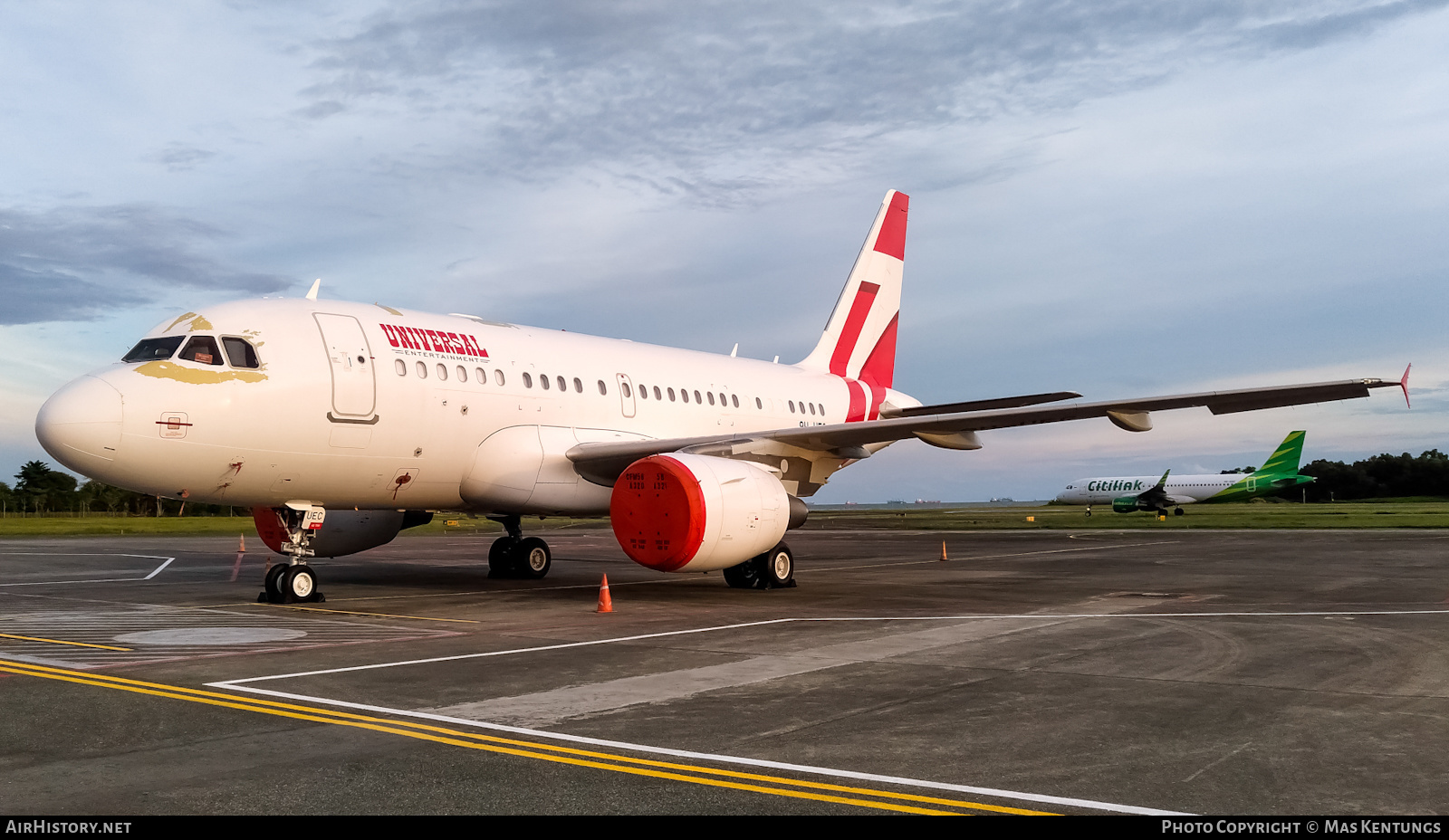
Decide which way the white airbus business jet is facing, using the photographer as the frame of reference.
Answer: facing the viewer and to the left of the viewer
